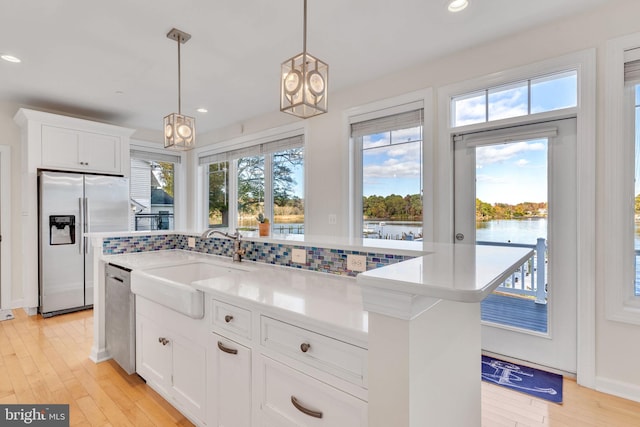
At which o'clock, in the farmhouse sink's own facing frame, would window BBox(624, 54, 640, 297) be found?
The window is roughly at 8 o'clock from the farmhouse sink.

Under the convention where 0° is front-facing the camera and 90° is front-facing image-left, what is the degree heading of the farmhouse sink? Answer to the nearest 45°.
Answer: approximately 45°

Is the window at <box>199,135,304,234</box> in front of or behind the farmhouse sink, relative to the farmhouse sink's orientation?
behind

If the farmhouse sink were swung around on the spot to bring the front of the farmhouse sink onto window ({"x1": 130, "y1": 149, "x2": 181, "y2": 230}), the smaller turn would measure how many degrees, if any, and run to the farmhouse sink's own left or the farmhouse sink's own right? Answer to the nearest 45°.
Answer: approximately 135° to the farmhouse sink's own right

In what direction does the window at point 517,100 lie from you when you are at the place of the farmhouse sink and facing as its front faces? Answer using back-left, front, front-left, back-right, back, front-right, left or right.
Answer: back-left

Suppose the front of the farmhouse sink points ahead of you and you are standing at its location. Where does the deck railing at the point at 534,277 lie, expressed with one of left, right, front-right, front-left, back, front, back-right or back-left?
back-left
